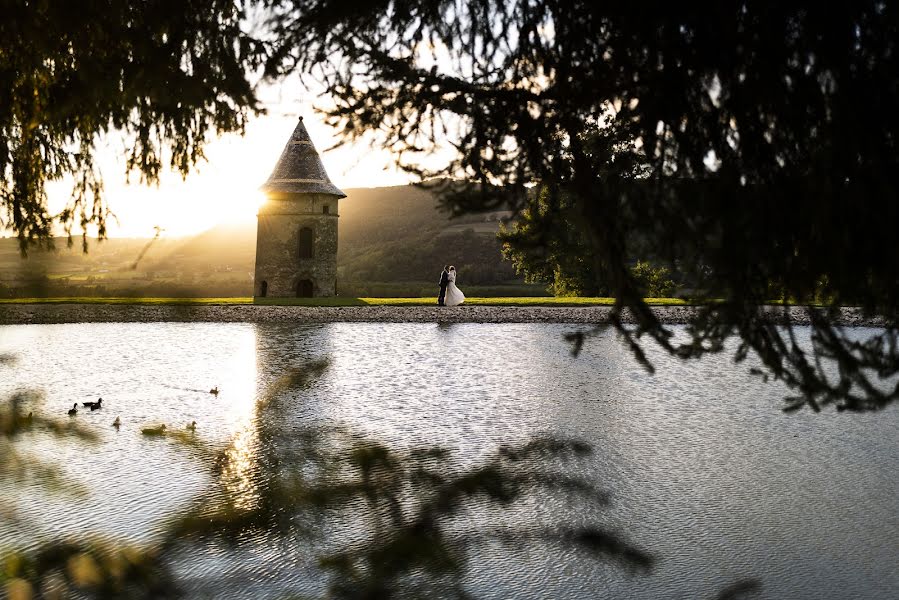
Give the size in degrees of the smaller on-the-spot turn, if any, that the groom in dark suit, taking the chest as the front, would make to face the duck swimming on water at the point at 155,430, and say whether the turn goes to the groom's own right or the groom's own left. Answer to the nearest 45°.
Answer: approximately 90° to the groom's own right

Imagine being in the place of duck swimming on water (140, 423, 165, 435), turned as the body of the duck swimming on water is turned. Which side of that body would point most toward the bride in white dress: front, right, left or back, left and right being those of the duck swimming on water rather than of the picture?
left

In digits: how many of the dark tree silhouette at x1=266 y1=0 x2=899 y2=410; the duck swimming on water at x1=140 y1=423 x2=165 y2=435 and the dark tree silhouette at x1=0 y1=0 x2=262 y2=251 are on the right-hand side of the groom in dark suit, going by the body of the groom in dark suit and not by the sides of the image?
3

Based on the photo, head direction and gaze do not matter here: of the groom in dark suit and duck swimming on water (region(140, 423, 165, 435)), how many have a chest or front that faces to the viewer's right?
2

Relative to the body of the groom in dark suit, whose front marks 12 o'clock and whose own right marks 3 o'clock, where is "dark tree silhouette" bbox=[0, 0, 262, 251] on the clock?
The dark tree silhouette is roughly at 3 o'clock from the groom in dark suit.

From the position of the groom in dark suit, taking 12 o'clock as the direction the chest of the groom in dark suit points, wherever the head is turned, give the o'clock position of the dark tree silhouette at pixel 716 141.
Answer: The dark tree silhouette is roughly at 3 o'clock from the groom in dark suit.

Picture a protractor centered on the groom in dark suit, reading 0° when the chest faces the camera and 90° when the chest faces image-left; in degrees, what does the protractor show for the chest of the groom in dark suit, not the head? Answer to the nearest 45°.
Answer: approximately 270°
